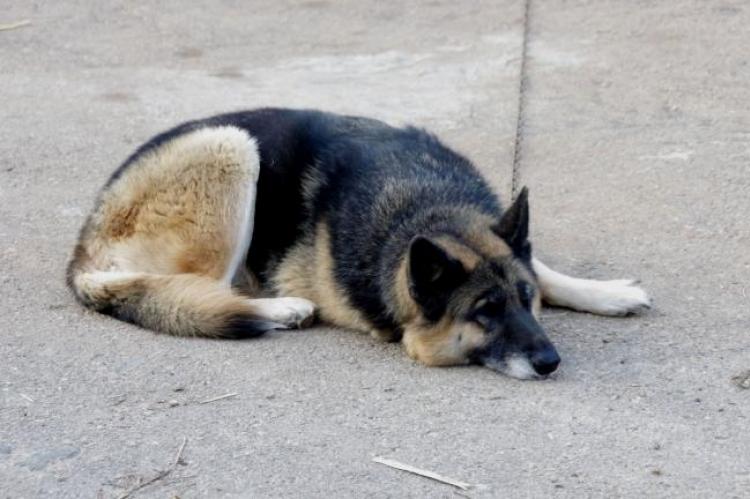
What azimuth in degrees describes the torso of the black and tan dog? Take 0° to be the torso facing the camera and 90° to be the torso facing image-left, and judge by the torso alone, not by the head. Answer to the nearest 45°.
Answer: approximately 315°

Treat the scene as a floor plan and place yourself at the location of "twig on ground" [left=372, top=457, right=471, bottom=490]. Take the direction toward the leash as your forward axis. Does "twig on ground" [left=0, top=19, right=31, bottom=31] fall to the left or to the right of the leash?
left

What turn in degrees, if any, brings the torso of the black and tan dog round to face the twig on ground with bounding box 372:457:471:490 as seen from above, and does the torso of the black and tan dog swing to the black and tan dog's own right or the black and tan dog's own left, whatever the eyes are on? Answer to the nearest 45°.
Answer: approximately 45° to the black and tan dog's own right

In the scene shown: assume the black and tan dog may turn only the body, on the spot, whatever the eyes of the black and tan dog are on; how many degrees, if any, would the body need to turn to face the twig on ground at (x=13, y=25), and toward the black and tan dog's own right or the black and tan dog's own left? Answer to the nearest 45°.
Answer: approximately 180°

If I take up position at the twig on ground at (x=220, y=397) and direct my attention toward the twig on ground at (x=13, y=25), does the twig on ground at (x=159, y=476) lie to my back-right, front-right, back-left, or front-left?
back-left
